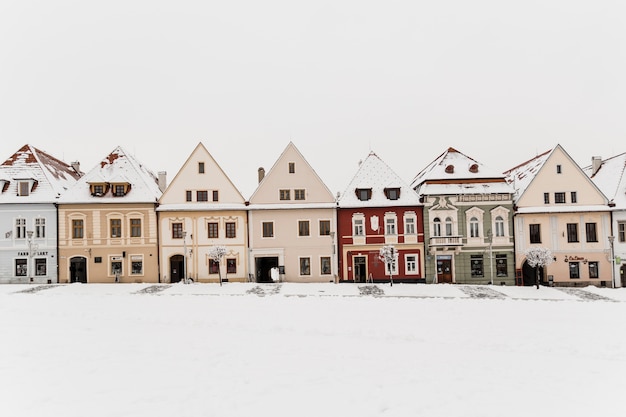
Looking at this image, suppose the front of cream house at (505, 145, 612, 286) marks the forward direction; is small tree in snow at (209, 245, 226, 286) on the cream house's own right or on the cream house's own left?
on the cream house's own right

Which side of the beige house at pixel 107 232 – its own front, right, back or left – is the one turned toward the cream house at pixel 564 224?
left

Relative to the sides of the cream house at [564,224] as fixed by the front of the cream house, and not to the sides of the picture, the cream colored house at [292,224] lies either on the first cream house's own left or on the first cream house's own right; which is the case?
on the first cream house's own right

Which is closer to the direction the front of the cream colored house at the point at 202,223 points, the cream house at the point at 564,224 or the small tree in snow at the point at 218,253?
the small tree in snow

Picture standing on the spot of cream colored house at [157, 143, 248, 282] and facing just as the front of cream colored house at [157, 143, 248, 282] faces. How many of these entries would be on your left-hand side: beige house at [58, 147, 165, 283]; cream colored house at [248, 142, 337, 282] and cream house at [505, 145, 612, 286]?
2

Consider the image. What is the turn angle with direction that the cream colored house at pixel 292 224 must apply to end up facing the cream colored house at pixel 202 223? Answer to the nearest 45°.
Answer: approximately 90° to its right
